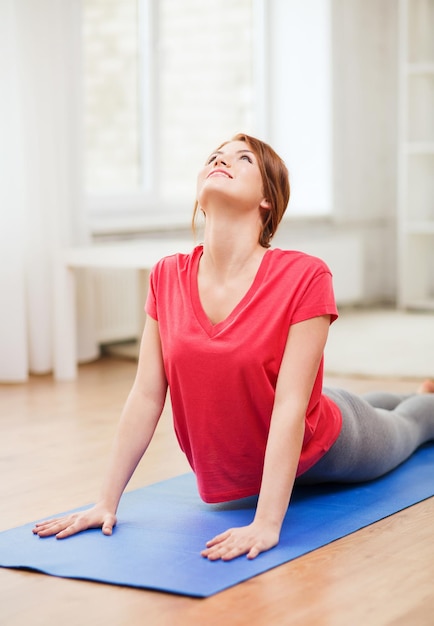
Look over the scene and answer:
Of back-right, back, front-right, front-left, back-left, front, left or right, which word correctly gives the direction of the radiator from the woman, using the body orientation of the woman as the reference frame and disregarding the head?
back-right

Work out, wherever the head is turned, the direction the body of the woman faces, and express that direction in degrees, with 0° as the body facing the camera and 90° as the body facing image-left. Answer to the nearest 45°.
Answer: approximately 45°

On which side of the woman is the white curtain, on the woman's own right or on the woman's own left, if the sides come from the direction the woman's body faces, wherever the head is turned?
on the woman's own right
